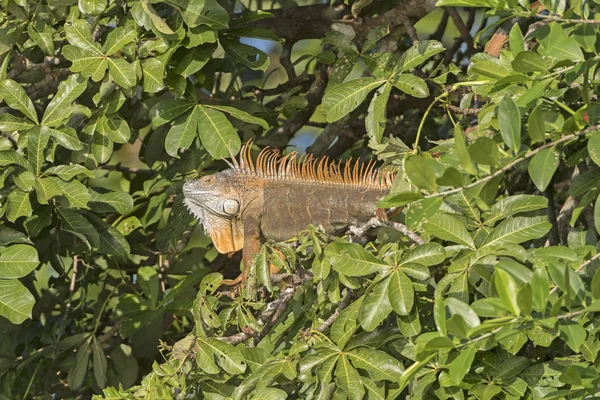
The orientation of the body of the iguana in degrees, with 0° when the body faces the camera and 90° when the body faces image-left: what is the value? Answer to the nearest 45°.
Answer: approximately 90°
